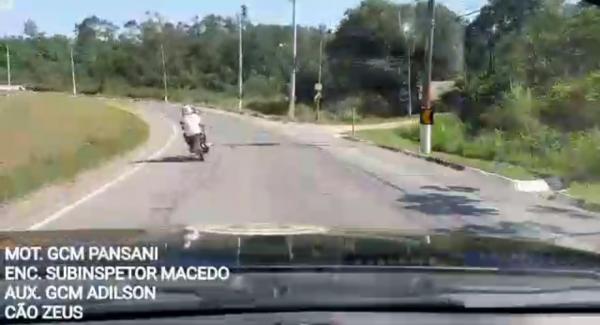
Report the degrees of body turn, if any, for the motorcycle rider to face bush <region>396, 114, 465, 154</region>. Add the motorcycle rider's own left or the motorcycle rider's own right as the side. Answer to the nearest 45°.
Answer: approximately 45° to the motorcycle rider's own right

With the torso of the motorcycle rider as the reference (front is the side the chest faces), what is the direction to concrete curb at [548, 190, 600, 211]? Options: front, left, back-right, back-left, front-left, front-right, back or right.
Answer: back-right

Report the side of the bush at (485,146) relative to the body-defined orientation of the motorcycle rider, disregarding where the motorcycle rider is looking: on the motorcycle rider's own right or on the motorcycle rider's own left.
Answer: on the motorcycle rider's own right

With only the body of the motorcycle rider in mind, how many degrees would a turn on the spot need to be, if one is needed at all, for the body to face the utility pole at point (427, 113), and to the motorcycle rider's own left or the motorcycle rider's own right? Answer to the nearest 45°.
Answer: approximately 45° to the motorcycle rider's own right

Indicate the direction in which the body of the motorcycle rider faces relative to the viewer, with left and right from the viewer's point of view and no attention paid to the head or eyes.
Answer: facing away from the viewer

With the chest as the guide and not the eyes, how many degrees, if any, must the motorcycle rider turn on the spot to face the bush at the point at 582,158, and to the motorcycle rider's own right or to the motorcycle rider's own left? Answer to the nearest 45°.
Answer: approximately 90° to the motorcycle rider's own right

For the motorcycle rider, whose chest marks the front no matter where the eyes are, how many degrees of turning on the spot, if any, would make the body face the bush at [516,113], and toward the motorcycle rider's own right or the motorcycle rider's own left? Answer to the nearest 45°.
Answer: approximately 45° to the motorcycle rider's own right

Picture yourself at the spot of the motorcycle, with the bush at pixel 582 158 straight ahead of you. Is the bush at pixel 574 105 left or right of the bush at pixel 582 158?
left

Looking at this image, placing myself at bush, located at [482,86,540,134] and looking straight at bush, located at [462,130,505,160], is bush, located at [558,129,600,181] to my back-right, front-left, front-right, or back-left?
front-left

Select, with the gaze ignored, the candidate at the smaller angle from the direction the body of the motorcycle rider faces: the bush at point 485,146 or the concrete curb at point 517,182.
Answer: the bush
